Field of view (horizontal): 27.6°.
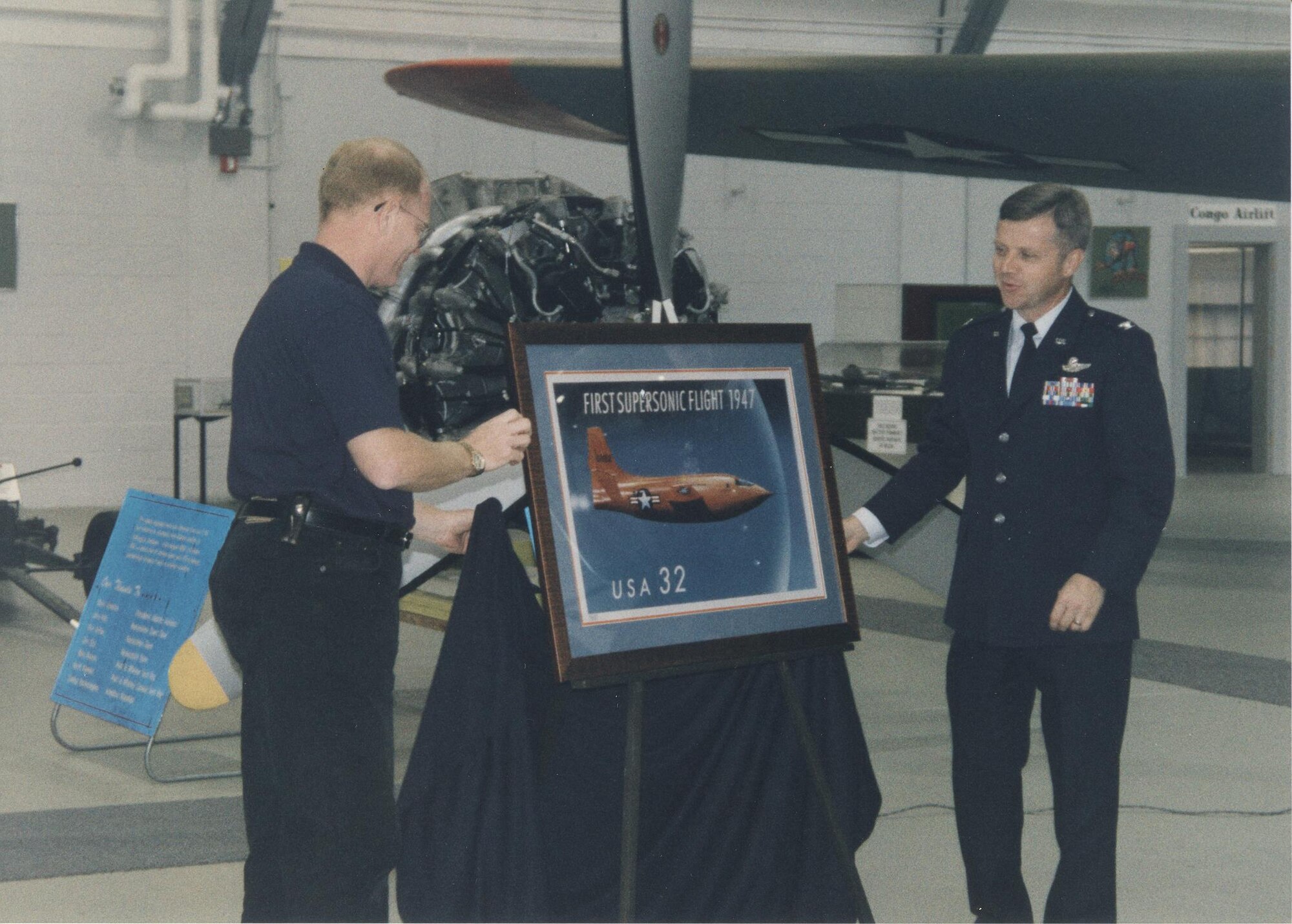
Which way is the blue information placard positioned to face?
toward the camera

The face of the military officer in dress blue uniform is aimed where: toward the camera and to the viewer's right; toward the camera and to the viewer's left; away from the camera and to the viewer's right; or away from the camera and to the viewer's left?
toward the camera and to the viewer's left

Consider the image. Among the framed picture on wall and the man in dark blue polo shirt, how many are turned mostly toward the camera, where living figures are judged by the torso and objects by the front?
1

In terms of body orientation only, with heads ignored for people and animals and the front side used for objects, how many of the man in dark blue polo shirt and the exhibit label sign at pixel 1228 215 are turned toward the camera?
1

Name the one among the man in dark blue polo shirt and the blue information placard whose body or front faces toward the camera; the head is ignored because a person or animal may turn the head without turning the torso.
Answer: the blue information placard

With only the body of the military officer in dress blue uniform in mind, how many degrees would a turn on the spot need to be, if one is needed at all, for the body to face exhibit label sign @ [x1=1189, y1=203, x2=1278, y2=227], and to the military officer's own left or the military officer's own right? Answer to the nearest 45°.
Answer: approximately 135° to the military officer's own right

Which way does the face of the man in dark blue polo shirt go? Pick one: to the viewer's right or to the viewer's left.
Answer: to the viewer's right

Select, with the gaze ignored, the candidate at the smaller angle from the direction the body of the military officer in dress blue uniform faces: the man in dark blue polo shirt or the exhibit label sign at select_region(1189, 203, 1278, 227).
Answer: the man in dark blue polo shirt

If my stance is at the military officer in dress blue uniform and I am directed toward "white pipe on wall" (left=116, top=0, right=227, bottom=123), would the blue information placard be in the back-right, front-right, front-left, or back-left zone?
front-left

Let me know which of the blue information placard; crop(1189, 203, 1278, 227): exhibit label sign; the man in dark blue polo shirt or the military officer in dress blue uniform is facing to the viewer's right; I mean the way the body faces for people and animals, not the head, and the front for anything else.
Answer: the man in dark blue polo shirt

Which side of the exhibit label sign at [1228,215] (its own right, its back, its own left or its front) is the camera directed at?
front
